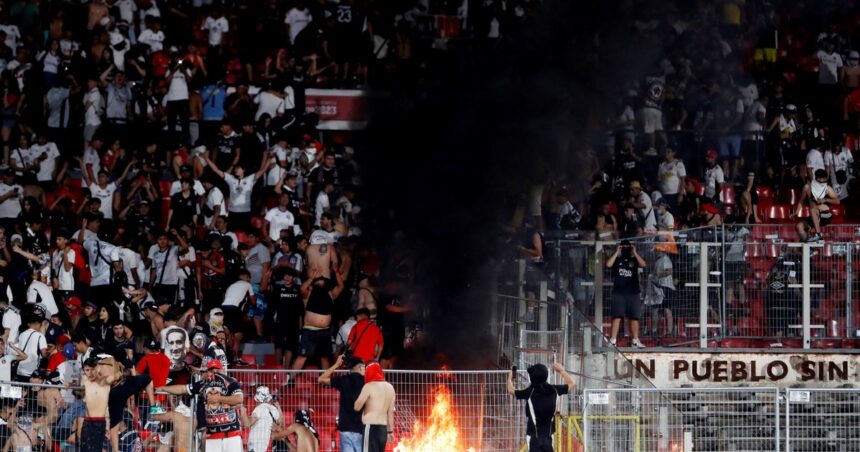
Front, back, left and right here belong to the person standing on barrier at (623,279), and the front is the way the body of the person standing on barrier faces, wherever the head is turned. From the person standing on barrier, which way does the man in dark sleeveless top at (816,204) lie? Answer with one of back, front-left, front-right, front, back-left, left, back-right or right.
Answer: back-left

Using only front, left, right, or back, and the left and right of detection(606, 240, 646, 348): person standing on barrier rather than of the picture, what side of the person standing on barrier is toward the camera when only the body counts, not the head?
front

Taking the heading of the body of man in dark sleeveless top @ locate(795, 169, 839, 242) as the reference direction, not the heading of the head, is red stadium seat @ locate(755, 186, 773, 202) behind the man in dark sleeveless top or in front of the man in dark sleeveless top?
behind

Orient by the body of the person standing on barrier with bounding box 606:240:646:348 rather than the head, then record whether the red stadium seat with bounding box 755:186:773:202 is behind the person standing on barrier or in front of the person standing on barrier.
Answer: behind

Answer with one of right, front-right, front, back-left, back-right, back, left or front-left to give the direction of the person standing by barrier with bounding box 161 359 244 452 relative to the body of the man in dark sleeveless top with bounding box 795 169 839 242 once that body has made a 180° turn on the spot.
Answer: back-left

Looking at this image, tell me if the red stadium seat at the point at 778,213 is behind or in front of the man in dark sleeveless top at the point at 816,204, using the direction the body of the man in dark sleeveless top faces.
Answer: behind

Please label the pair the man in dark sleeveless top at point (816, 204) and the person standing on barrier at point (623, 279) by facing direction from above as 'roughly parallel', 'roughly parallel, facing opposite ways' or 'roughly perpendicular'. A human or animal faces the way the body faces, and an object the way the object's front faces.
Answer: roughly parallel

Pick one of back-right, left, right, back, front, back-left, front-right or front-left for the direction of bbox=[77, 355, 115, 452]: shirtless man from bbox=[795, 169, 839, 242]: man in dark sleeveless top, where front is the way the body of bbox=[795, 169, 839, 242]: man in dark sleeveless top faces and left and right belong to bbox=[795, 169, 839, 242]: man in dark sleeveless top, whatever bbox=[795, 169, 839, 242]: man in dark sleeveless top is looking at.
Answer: front-right

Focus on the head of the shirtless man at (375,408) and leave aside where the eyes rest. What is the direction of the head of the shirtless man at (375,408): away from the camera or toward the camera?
away from the camera

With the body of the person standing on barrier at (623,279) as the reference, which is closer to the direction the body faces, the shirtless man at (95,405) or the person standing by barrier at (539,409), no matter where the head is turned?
the person standing by barrier

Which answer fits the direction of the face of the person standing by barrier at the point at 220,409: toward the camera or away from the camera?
toward the camera

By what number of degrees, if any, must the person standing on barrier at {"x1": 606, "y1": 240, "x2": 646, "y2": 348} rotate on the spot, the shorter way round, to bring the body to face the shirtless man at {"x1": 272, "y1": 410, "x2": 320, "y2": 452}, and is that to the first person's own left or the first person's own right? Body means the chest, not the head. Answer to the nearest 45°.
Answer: approximately 45° to the first person's own right

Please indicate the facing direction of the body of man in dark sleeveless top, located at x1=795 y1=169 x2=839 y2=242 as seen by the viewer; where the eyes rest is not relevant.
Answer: toward the camera

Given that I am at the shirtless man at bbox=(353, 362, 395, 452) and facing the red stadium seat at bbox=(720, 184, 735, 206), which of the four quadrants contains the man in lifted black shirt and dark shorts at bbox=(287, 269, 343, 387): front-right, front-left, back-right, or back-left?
front-left

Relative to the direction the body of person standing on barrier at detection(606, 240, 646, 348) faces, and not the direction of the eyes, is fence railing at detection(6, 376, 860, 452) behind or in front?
in front

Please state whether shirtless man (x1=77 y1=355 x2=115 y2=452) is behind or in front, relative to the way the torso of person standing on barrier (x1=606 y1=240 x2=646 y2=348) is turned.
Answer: in front

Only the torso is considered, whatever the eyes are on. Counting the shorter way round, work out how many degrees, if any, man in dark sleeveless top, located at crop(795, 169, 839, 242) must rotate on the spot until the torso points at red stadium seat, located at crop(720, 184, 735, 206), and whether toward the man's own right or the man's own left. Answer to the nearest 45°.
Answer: approximately 135° to the man's own right

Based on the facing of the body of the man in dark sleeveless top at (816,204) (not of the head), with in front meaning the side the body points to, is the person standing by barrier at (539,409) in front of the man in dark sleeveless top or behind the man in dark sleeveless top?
in front
